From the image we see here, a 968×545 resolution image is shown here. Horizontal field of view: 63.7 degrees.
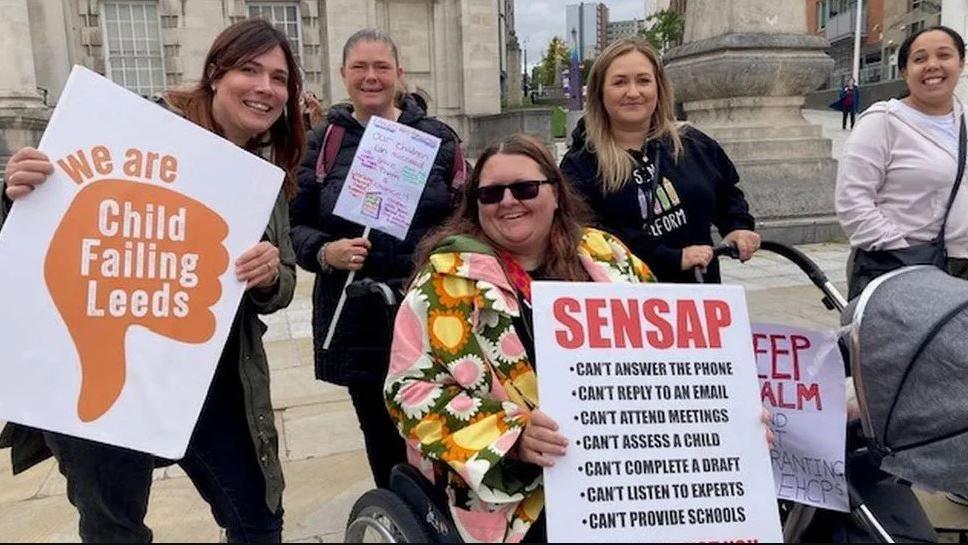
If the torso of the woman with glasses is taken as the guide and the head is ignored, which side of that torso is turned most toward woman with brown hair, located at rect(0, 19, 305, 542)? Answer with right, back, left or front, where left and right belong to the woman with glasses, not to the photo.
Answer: right

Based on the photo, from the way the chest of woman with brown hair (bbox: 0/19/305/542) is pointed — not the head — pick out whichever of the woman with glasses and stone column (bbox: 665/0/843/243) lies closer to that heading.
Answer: the woman with glasses

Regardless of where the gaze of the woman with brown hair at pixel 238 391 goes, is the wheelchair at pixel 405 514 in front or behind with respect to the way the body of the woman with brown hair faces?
in front

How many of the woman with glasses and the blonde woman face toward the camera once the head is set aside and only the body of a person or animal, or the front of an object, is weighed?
2

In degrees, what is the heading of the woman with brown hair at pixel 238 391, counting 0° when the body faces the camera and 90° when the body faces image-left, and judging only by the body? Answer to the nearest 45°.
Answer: approximately 0°

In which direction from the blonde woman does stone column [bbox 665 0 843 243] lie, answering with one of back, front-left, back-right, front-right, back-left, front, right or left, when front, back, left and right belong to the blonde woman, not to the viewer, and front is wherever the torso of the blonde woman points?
back

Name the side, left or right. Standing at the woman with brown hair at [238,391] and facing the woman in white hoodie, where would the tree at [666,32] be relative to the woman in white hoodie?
left

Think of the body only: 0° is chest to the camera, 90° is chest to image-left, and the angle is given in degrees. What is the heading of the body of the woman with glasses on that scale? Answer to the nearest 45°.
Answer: approximately 0°

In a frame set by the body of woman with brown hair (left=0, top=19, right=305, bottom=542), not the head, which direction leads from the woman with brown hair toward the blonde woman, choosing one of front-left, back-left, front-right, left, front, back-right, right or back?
left

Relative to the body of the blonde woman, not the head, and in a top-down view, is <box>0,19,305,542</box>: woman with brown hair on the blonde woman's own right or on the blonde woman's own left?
on the blonde woman's own right

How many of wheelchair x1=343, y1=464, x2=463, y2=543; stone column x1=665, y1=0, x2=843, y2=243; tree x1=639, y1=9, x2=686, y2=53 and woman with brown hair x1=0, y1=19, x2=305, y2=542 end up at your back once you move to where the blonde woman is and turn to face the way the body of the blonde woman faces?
2

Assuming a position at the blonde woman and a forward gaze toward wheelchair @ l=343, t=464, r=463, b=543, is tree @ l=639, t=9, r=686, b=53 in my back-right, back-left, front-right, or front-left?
back-right
